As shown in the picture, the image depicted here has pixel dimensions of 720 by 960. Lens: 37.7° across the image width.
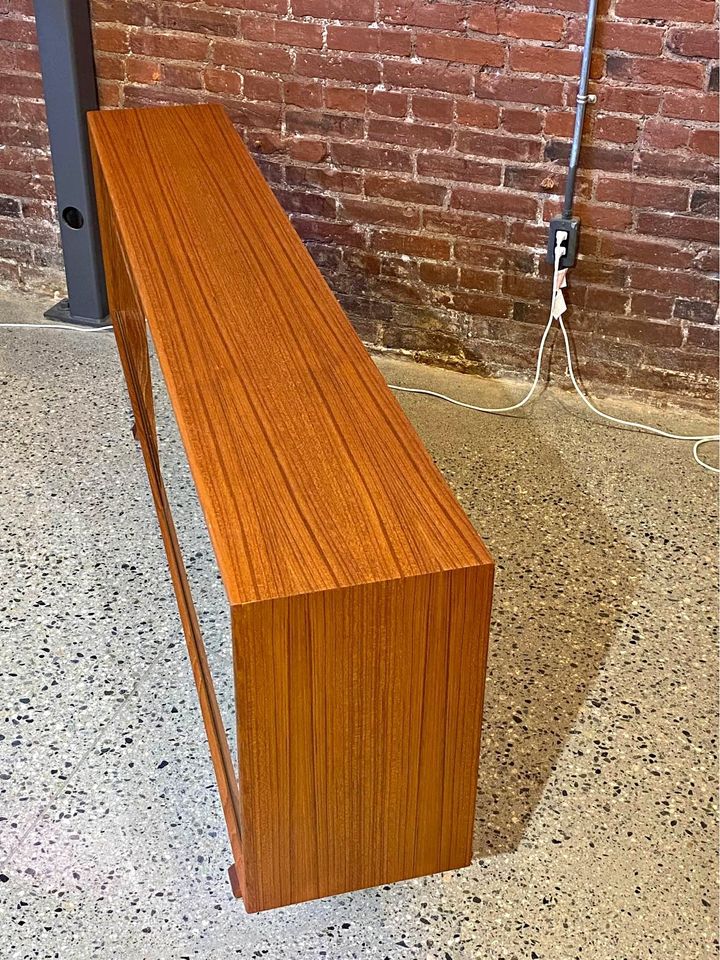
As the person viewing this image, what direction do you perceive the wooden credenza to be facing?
facing to the left of the viewer

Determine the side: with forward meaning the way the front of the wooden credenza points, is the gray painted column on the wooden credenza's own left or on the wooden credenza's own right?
on the wooden credenza's own right

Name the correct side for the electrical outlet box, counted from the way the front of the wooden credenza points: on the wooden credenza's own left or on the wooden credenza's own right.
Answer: on the wooden credenza's own right

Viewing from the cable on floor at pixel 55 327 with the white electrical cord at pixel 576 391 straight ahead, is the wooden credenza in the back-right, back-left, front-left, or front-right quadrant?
front-right

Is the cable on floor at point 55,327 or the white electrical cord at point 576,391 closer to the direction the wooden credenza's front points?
the cable on floor

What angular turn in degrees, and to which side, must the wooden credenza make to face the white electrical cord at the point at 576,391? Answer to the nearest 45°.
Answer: approximately 135° to its right

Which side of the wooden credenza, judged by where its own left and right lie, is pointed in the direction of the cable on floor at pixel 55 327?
right
